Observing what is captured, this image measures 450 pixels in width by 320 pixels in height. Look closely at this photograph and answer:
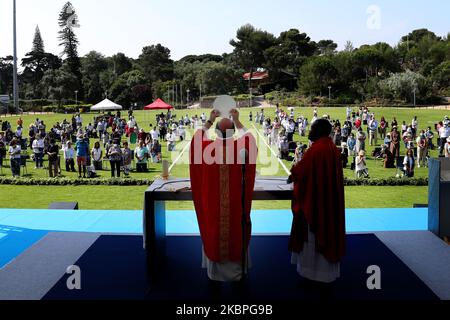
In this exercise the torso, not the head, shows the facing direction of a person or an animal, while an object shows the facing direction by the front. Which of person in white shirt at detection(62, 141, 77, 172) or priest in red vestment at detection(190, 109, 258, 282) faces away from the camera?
the priest in red vestment

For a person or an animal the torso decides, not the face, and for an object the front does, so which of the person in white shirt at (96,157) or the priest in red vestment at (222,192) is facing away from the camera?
the priest in red vestment

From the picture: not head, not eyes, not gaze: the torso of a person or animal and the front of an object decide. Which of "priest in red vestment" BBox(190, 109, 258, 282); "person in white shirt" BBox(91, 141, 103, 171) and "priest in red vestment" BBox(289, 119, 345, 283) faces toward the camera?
the person in white shirt

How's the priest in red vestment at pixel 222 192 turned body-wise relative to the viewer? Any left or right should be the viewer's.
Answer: facing away from the viewer

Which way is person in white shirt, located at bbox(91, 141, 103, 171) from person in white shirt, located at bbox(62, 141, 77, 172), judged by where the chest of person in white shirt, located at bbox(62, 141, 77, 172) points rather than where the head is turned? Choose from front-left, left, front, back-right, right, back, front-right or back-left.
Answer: front-left

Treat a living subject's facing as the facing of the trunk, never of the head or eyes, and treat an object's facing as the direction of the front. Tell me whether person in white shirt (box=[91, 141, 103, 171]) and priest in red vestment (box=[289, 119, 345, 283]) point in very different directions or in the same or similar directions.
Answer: very different directions

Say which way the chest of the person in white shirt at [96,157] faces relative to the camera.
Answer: toward the camera

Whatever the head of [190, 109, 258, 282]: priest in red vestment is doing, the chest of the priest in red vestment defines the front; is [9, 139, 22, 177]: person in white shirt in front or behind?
in front

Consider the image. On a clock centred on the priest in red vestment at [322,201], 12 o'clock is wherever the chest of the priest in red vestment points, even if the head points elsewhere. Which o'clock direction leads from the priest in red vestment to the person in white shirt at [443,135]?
The person in white shirt is roughly at 2 o'clock from the priest in red vestment.

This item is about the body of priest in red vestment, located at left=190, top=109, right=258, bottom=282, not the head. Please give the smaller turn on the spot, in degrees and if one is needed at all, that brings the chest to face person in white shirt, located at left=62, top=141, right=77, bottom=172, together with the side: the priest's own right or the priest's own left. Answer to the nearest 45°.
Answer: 0° — they already face them

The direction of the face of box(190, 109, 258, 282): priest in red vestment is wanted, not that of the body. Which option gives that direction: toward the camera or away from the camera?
away from the camera

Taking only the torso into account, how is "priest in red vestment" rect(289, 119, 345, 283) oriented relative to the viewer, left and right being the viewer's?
facing away from the viewer and to the left of the viewer

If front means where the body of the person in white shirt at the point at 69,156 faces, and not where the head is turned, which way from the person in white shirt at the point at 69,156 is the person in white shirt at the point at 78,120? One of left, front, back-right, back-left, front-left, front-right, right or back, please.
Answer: back

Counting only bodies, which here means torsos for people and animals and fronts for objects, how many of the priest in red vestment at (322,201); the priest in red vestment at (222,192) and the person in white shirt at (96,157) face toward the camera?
1

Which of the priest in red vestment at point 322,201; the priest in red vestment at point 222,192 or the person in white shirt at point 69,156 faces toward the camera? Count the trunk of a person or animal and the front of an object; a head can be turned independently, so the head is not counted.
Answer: the person in white shirt

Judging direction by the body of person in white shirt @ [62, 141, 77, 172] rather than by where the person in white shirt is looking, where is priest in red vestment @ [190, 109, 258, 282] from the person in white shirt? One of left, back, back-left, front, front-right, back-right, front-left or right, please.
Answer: front

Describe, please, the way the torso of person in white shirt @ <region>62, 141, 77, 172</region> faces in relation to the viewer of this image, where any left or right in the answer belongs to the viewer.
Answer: facing the viewer
